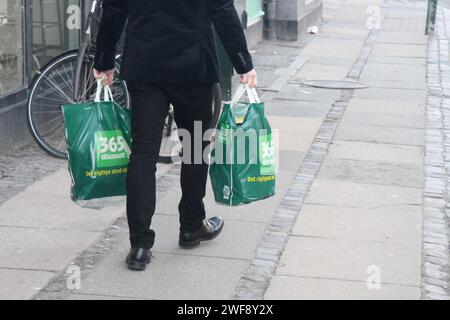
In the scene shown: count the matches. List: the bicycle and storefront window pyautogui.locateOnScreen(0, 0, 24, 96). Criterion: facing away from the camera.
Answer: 0

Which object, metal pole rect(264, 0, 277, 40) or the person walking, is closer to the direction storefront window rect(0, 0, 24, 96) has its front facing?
the person walking

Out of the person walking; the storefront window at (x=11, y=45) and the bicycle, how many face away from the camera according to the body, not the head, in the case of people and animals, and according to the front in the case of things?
1

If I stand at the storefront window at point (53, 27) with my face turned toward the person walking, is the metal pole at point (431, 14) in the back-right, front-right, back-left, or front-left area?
back-left

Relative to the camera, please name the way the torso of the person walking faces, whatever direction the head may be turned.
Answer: away from the camera

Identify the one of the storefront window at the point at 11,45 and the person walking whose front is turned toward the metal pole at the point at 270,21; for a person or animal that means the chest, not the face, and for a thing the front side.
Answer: the person walking

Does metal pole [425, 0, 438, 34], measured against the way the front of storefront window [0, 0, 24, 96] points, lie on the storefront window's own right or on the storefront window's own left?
on the storefront window's own left

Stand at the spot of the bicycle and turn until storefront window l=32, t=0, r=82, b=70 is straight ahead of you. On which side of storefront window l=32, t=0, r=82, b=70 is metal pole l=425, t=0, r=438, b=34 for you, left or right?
right

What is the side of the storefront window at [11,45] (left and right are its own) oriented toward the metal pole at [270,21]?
left

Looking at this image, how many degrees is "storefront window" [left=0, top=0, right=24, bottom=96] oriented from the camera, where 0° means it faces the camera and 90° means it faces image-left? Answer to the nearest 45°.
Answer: approximately 315°

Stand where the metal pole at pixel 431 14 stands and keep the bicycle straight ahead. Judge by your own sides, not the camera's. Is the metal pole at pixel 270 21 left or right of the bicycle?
right
